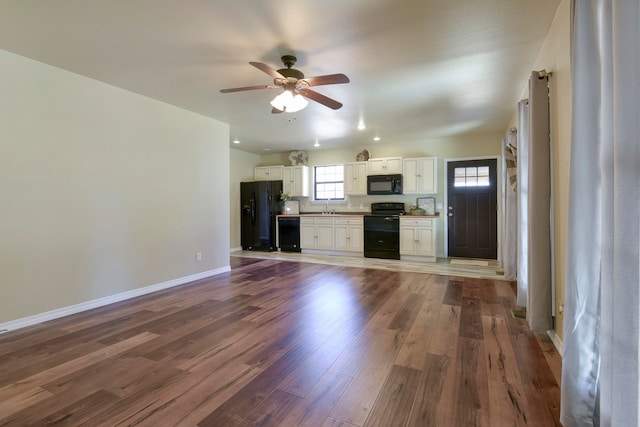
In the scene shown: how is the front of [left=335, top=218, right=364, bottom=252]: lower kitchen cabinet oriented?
toward the camera

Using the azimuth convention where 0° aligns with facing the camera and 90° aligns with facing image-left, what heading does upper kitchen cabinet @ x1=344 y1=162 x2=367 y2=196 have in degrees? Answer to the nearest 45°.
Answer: approximately 0°

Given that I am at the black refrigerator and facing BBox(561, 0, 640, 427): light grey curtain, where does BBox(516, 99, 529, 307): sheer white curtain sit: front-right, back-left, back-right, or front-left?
front-left

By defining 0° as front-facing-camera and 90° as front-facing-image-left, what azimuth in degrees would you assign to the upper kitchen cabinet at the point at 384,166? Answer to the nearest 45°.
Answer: approximately 0°

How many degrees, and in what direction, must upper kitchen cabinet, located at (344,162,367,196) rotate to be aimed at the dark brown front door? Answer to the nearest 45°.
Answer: approximately 90° to its left

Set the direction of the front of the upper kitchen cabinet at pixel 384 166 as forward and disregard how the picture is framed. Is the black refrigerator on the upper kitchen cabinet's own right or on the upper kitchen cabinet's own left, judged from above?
on the upper kitchen cabinet's own right

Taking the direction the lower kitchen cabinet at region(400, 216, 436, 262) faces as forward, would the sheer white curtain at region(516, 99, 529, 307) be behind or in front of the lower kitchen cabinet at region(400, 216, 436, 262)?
in front

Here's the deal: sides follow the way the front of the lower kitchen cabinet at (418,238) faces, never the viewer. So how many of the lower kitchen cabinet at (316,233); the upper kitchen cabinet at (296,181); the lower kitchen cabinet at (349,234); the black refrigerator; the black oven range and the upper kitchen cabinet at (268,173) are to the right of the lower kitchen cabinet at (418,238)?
6

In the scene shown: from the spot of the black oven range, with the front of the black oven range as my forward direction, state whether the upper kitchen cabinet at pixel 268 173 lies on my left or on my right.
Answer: on my right

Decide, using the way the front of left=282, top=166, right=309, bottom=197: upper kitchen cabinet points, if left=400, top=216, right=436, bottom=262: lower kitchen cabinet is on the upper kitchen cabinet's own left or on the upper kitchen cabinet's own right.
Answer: on the upper kitchen cabinet's own left

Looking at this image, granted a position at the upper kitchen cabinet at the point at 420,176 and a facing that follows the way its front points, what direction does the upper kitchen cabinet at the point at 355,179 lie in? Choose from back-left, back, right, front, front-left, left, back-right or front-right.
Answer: right

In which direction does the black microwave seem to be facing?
toward the camera
